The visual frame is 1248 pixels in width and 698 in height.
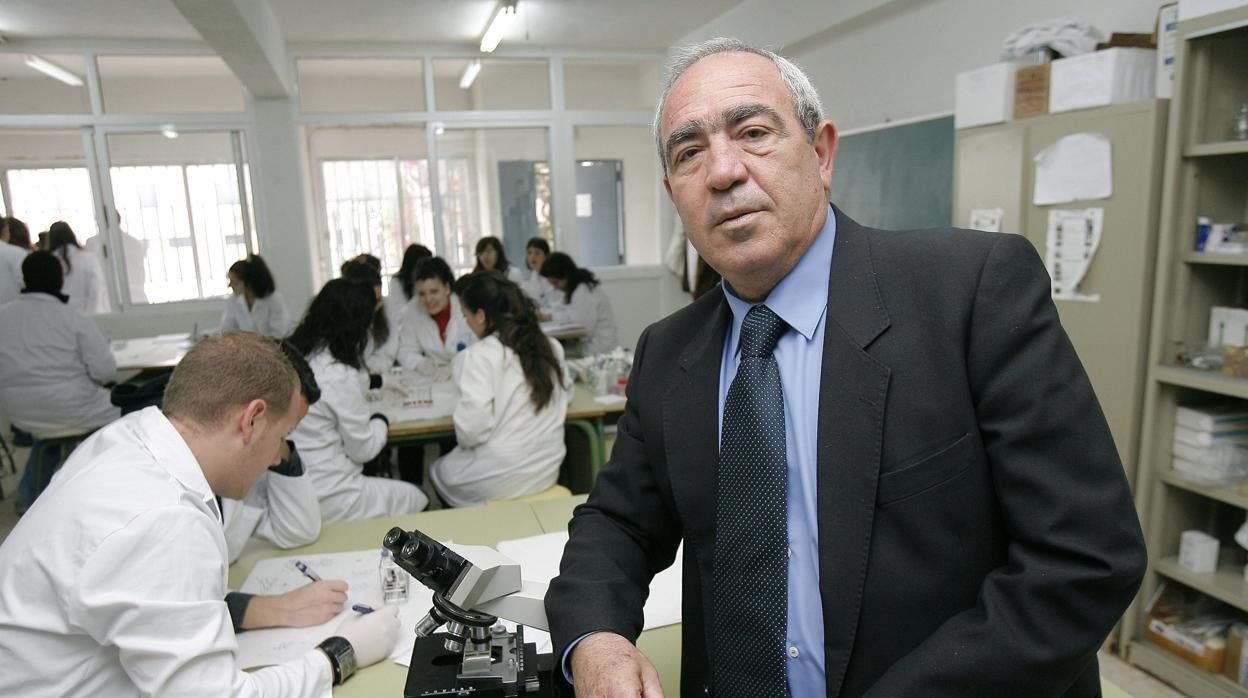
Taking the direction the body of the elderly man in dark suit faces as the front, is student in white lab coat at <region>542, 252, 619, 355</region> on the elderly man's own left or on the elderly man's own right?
on the elderly man's own right

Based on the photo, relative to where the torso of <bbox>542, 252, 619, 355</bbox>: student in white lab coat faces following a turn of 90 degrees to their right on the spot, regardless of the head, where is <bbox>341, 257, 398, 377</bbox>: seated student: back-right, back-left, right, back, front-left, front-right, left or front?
back-left

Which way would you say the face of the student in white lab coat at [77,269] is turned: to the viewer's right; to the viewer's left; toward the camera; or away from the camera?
away from the camera

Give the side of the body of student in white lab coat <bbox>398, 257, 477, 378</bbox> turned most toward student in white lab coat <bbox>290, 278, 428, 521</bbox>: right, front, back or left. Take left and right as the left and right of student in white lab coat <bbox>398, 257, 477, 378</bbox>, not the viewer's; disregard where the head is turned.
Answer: front

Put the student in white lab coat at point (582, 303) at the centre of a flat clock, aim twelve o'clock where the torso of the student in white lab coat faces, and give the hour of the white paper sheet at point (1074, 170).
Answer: The white paper sheet is roughly at 8 o'clock from the student in white lab coat.

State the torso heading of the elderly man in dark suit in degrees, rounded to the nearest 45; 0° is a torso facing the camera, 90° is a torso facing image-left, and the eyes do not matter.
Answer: approximately 45°

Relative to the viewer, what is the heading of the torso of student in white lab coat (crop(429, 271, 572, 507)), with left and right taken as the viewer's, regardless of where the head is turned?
facing away from the viewer and to the left of the viewer

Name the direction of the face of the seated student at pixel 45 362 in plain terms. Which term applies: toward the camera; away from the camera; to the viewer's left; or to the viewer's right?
away from the camera

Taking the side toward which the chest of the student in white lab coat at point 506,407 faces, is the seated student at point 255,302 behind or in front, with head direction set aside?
in front

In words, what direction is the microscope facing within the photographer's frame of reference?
facing the viewer and to the left of the viewer

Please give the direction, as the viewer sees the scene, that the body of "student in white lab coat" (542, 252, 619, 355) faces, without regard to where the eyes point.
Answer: to the viewer's left

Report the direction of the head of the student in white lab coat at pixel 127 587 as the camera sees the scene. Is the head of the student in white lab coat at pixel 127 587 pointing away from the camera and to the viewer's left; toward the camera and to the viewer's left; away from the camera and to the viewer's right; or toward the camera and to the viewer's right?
away from the camera and to the viewer's right

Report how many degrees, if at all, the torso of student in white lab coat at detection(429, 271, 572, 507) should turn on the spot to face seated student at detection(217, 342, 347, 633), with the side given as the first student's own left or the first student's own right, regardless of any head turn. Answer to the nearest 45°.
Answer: approximately 90° to the first student's own left

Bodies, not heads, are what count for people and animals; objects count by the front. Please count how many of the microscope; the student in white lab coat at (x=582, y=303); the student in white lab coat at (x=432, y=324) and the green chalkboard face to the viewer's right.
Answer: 0

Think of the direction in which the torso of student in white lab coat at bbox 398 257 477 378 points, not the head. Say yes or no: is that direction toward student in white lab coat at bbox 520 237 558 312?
no

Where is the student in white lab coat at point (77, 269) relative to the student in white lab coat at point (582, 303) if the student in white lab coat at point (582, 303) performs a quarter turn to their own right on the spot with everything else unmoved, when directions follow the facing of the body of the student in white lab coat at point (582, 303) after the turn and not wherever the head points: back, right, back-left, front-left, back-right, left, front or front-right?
left

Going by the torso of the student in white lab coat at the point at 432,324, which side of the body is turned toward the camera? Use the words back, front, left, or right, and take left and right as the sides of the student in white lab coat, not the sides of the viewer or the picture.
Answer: front

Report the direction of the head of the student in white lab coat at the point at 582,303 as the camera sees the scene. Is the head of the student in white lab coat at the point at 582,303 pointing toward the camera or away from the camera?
toward the camera

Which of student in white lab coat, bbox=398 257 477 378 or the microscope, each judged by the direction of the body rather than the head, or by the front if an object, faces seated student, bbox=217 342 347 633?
the student in white lab coat

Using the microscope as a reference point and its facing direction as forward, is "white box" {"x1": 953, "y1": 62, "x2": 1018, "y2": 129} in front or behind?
behind
